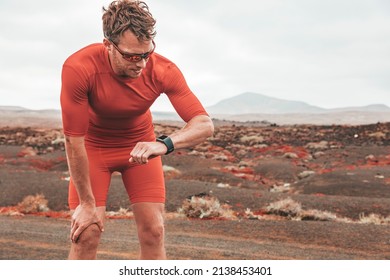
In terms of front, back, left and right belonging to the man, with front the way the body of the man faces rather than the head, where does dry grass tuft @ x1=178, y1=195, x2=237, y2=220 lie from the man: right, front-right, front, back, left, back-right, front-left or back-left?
back

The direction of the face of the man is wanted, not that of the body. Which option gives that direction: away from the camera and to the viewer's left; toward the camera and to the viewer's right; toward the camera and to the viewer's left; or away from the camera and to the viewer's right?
toward the camera and to the viewer's right

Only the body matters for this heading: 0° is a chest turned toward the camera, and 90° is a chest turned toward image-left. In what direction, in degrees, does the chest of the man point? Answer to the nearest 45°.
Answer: approximately 0°

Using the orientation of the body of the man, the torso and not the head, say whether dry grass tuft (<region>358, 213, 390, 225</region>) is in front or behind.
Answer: behind

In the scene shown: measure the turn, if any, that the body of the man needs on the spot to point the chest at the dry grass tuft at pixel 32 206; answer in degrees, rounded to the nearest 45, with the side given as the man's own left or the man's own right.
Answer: approximately 180°

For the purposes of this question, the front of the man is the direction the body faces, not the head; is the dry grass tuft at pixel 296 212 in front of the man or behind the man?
behind
